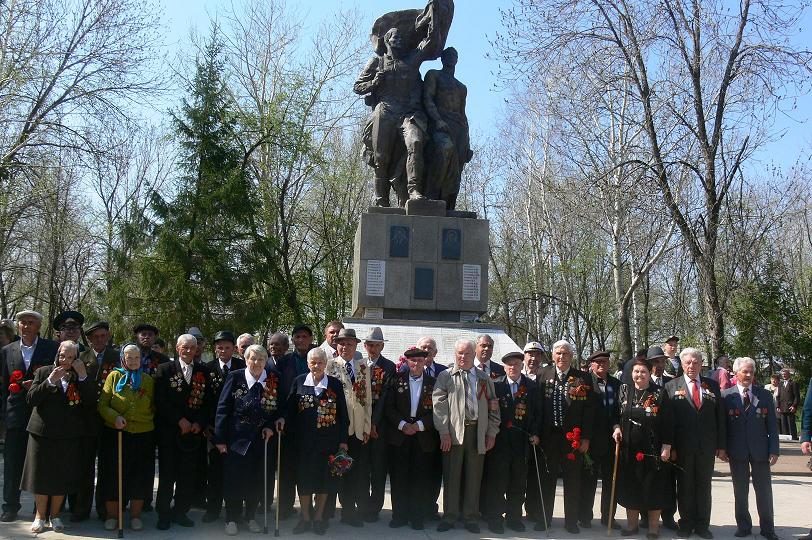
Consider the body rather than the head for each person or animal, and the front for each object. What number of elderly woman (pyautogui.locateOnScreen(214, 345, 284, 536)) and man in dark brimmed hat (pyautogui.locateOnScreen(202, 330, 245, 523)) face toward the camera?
2

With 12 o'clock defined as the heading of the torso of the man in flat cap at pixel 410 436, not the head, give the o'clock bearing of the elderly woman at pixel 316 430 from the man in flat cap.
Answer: The elderly woman is roughly at 2 o'clock from the man in flat cap.

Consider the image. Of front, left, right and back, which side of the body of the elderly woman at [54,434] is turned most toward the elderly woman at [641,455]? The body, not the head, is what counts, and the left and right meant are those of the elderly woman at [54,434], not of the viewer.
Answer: left

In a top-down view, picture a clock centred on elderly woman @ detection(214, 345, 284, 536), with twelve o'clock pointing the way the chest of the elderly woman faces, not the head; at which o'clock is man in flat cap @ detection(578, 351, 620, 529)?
The man in flat cap is roughly at 9 o'clock from the elderly woman.

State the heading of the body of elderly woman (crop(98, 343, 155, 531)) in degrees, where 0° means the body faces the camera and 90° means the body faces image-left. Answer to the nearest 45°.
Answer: approximately 0°

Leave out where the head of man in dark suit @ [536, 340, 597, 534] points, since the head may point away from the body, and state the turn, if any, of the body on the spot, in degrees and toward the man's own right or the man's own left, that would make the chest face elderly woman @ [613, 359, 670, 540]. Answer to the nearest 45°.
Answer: approximately 90° to the man's own left

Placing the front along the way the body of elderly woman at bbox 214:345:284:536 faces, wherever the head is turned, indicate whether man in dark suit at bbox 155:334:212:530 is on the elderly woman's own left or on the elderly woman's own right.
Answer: on the elderly woman's own right

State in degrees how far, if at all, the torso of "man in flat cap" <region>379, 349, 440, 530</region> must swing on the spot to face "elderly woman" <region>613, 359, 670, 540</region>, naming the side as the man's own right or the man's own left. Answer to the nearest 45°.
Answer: approximately 90° to the man's own left

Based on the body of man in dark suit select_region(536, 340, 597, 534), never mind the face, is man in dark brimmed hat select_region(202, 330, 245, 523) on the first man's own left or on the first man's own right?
on the first man's own right

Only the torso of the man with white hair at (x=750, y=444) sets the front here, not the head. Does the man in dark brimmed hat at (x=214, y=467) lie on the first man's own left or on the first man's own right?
on the first man's own right

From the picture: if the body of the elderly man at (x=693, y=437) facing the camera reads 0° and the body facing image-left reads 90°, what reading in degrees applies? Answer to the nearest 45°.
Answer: approximately 0°
